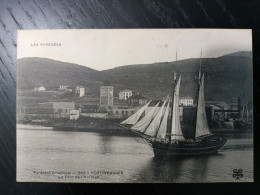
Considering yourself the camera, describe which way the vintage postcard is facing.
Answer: facing the viewer
